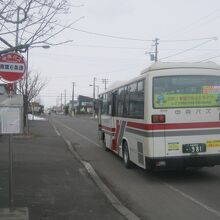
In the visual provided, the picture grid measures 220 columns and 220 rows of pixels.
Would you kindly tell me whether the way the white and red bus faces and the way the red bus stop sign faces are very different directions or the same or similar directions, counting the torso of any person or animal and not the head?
very different directions

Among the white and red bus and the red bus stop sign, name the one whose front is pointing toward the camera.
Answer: the red bus stop sign

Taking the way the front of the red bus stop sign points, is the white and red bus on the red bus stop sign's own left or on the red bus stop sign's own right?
on the red bus stop sign's own left

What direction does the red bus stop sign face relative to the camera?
toward the camera

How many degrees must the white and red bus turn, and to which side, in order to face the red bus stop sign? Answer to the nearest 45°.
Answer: approximately 90° to its left
